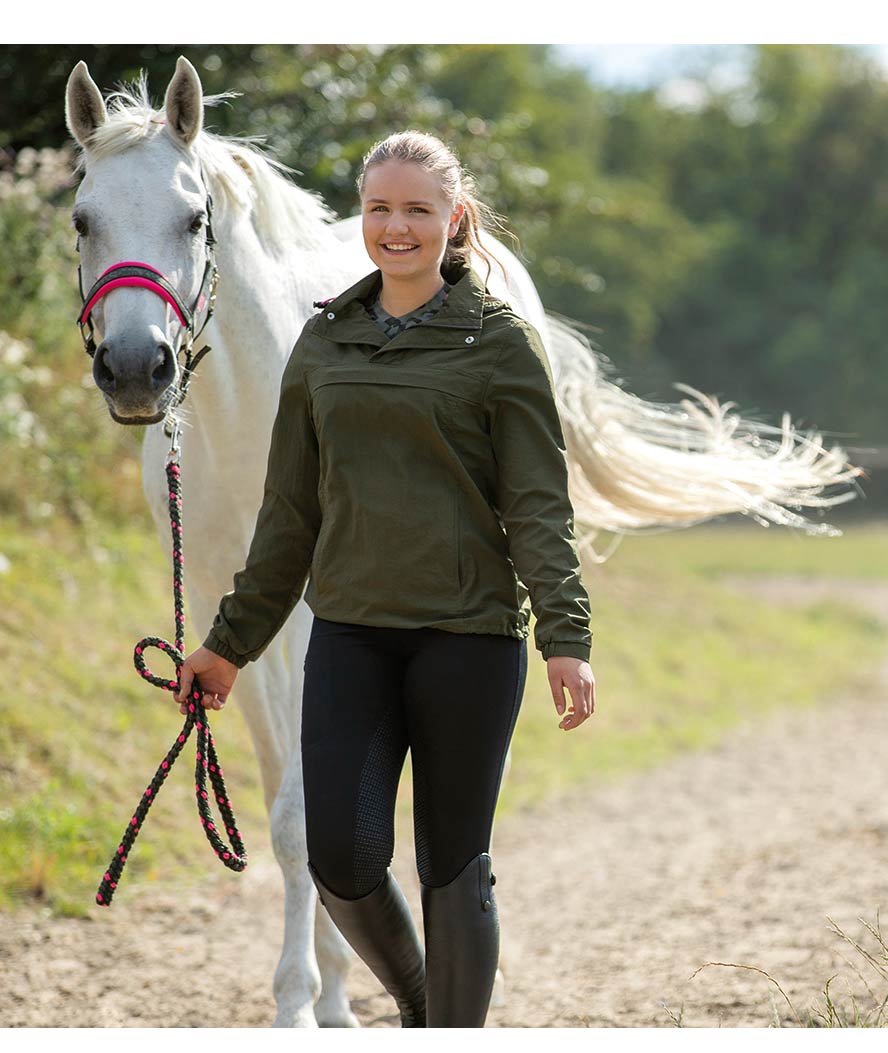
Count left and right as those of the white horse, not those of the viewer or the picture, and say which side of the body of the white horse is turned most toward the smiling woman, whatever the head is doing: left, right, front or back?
left
